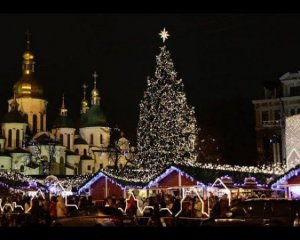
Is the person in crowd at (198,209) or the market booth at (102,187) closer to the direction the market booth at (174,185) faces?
the person in crowd

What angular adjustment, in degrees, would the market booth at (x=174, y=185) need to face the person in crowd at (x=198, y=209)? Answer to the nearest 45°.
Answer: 0° — it already faces them

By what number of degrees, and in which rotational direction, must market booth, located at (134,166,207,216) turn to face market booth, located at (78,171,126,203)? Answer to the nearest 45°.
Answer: approximately 135° to its right

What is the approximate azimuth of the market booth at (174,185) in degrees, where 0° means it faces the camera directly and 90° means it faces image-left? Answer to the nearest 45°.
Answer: approximately 0°

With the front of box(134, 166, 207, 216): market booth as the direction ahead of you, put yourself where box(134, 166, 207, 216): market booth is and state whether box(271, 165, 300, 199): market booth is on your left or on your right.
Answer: on your left

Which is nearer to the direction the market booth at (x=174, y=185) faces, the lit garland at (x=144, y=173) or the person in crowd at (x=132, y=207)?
the person in crowd

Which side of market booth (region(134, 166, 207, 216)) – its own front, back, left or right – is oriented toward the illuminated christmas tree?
back

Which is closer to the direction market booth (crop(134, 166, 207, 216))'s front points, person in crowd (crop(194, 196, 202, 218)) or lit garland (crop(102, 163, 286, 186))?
the person in crowd
